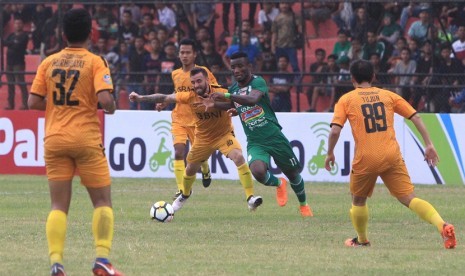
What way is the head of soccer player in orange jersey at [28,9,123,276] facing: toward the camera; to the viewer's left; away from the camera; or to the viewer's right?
away from the camera

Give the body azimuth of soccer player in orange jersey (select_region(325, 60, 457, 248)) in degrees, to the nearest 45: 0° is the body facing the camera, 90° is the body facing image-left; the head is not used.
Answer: approximately 135°

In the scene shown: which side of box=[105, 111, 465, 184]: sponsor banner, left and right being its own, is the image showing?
front

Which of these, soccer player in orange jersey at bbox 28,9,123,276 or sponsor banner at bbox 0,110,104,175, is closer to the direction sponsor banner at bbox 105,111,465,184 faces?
the soccer player in orange jersey

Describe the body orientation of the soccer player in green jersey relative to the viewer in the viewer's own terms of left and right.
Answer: facing the viewer and to the left of the viewer

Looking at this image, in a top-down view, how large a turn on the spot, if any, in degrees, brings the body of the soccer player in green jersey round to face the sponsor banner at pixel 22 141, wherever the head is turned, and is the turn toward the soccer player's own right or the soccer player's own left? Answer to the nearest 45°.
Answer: approximately 90° to the soccer player's own right

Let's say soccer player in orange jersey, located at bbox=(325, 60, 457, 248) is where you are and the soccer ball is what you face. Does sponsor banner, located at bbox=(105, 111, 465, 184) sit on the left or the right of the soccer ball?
right

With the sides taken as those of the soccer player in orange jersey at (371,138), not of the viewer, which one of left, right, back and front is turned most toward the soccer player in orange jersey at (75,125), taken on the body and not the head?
left

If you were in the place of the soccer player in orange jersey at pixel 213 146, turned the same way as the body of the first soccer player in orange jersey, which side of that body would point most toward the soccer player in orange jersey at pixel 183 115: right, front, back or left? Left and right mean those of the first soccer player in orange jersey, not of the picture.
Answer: back

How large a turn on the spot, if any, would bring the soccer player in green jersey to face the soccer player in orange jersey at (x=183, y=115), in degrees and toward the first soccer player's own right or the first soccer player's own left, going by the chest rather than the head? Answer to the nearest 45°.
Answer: approximately 90° to the first soccer player's own right

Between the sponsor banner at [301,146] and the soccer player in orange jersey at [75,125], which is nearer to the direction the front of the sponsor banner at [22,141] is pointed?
the soccer player in orange jersey

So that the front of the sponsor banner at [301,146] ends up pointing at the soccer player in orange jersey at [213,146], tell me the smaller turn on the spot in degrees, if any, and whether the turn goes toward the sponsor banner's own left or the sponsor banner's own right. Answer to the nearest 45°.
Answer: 0° — it already faces them

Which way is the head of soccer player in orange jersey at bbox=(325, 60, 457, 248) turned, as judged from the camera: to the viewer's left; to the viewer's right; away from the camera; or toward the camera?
away from the camera
